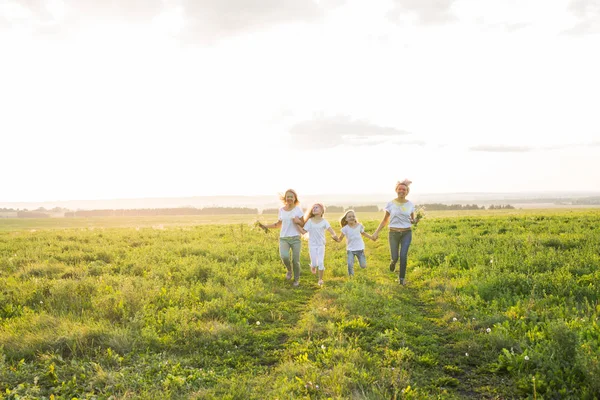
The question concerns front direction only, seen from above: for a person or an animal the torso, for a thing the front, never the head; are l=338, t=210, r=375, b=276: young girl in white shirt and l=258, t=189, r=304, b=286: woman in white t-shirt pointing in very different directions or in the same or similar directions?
same or similar directions

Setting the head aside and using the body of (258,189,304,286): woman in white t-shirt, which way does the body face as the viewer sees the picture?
toward the camera

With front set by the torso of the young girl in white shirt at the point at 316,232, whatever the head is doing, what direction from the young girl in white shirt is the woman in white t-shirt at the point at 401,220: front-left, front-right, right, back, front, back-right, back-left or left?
left

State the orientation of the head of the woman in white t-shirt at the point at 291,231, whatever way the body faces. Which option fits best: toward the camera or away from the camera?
toward the camera

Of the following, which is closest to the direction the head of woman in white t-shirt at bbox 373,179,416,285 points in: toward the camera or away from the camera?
toward the camera

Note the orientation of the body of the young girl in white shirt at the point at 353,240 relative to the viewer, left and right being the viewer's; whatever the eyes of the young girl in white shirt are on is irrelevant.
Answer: facing the viewer

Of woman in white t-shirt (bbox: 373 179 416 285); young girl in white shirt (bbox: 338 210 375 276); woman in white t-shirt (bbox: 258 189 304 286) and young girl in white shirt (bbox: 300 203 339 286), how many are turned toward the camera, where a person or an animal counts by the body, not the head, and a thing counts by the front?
4

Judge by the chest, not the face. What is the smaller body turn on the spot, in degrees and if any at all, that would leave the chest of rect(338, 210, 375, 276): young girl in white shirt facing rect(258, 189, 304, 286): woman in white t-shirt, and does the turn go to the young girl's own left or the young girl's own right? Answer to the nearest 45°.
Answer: approximately 90° to the young girl's own right
